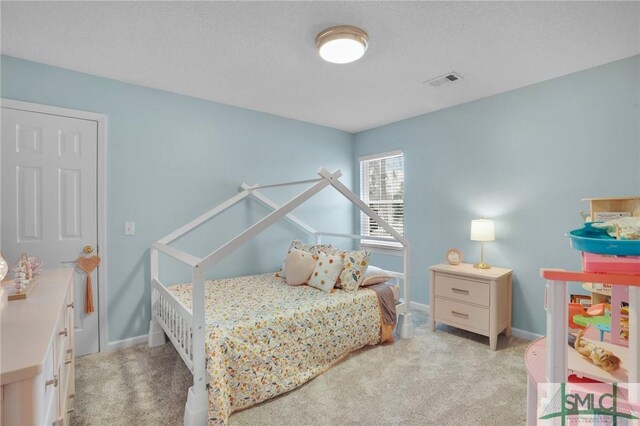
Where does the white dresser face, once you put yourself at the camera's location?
facing to the right of the viewer

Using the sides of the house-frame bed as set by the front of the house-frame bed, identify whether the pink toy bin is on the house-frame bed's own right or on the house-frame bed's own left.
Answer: on the house-frame bed's own left

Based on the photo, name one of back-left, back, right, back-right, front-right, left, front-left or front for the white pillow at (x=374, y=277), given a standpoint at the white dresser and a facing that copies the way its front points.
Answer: front

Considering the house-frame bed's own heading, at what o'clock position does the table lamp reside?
The table lamp is roughly at 7 o'clock from the house-frame bed.

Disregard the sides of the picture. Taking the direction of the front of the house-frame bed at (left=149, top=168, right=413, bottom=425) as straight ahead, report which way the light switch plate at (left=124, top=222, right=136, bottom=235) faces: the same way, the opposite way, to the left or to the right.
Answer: to the left

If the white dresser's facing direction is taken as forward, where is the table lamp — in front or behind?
in front

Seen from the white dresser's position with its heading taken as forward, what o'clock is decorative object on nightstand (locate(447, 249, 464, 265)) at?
The decorative object on nightstand is roughly at 12 o'clock from the white dresser.

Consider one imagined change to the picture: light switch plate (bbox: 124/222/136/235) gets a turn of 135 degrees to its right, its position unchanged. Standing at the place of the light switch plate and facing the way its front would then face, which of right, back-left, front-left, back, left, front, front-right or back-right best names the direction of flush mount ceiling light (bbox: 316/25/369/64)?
back

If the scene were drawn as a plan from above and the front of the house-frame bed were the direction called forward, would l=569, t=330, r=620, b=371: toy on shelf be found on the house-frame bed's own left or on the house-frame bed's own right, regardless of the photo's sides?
on the house-frame bed's own left

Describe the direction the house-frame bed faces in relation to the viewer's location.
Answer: facing the viewer and to the left of the viewer

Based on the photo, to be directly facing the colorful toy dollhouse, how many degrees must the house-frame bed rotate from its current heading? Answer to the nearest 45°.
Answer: approximately 90° to its left

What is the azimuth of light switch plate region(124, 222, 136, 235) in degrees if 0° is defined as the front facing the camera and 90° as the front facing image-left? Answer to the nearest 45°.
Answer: approximately 0°

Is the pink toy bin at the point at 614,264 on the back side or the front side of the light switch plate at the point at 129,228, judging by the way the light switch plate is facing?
on the front side

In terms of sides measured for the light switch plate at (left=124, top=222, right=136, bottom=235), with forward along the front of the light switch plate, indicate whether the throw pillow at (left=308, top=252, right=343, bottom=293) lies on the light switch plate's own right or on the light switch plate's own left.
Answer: on the light switch plate's own left

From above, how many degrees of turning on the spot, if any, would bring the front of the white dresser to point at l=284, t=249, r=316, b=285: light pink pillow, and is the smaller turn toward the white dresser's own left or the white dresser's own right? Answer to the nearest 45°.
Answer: approximately 45° to the white dresser's own left
